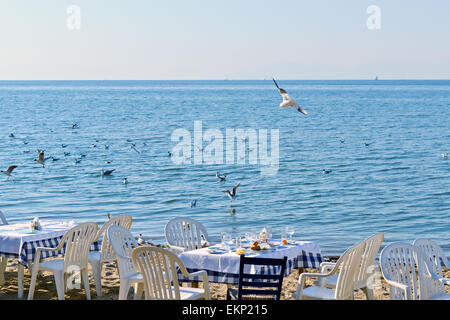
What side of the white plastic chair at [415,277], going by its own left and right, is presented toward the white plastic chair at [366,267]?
back

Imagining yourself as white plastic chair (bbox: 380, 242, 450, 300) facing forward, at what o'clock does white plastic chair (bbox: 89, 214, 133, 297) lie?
white plastic chair (bbox: 89, 214, 133, 297) is roughly at 5 o'clock from white plastic chair (bbox: 380, 242, 450, 300).

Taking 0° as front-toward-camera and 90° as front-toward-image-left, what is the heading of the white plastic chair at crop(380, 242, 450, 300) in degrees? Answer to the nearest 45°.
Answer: approximately 315°

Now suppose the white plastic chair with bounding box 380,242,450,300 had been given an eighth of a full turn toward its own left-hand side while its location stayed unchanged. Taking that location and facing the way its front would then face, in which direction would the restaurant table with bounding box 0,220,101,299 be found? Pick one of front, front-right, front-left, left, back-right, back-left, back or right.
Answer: back

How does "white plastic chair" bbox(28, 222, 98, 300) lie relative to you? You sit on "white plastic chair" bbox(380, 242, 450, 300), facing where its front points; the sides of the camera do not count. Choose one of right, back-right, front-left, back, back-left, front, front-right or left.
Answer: back-right

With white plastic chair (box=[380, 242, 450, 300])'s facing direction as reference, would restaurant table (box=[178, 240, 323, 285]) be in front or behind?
behind
